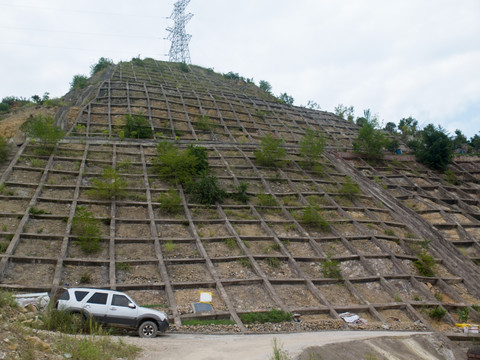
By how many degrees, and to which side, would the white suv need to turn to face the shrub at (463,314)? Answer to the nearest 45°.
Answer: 0° — it already faces it

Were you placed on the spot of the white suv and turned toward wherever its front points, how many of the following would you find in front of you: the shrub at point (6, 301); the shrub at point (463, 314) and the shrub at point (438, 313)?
2

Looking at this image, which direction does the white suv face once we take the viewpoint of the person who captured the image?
facing to the right of the viewer

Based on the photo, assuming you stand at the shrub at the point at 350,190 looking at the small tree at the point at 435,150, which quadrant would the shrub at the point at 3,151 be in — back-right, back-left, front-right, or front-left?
back-left

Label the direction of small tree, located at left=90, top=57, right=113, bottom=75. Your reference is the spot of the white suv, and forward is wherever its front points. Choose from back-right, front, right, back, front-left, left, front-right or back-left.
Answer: left

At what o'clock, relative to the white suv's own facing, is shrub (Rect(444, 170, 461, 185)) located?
The shrub is roughly at 11 o'clock from the white suv.

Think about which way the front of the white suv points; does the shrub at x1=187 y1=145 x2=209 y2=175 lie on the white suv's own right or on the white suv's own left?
on the white suv's own left

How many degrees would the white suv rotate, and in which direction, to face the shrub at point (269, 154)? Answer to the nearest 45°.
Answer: approximately 45° to its left

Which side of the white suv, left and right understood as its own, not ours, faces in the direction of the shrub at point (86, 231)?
left

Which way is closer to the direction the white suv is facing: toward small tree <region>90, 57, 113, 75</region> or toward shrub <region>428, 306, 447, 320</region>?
the shrub

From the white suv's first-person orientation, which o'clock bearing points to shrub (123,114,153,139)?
The shrub is roughly at 9 o'clock from the white suv.

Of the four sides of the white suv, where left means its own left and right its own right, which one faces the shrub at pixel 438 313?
front

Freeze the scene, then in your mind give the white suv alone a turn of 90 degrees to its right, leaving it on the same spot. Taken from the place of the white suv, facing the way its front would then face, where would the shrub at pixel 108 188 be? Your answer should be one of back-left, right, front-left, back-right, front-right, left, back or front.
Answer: back

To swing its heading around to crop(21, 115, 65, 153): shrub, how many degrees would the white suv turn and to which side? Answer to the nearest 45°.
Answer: approximately 90° to its left

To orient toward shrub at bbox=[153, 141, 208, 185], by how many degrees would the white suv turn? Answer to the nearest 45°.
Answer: approximately 90° to its left
